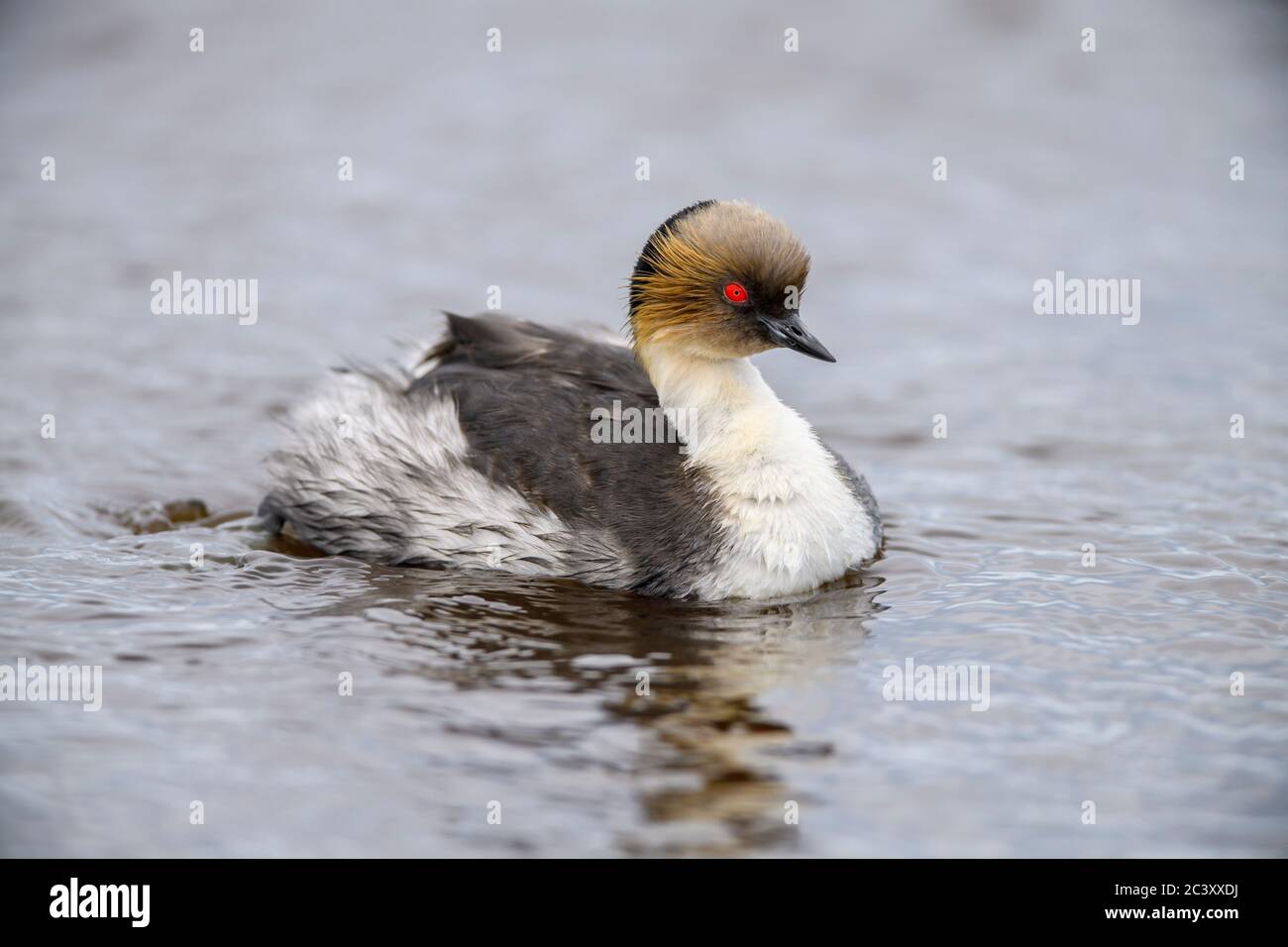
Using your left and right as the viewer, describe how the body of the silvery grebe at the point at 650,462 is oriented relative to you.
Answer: facing the viewer and to the right of the viewer
